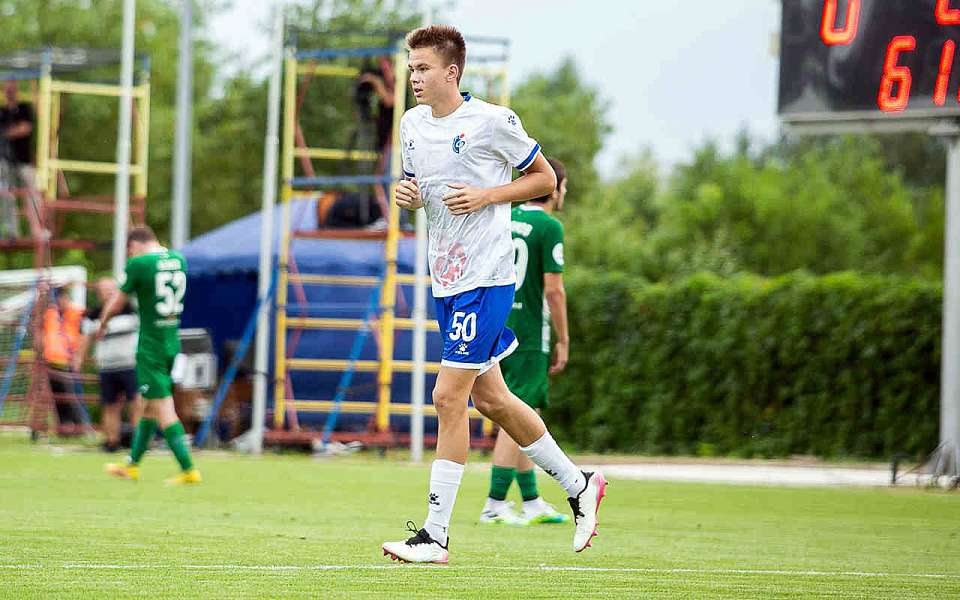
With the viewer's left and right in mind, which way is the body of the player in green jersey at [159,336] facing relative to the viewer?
facing away from the viewer and to the left of the viewer

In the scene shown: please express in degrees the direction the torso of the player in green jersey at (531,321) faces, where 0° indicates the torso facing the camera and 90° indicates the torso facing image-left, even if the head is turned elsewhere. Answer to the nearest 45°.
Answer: approximately 225°

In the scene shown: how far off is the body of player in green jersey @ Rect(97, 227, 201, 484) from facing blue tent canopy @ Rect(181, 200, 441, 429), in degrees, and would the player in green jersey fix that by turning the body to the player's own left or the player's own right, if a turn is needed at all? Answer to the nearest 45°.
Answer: approximately 45° to the player's own right

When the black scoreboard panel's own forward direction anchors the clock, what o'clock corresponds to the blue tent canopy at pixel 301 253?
The blue tent canopy is roughly at 4 o'clock from the black scoreboard panel.

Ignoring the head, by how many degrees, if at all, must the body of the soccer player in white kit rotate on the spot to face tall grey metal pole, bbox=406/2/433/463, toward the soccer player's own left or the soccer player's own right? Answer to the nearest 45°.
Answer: approximately 135° to the soccer player's own right

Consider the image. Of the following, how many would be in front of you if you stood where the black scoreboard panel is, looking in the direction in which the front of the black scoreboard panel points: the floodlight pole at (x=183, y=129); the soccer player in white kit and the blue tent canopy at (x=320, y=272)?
1

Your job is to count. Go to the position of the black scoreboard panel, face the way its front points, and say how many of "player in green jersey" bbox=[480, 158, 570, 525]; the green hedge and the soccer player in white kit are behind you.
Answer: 1

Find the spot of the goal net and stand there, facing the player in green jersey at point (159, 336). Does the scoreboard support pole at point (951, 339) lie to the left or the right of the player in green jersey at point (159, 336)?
left

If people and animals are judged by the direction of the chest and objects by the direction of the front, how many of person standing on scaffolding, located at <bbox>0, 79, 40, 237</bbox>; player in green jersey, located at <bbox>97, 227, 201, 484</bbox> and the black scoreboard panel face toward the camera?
2
